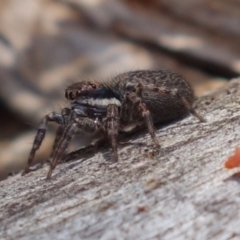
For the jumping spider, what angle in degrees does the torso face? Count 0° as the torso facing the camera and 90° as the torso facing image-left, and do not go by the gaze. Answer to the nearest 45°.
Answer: approximately 90°
